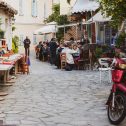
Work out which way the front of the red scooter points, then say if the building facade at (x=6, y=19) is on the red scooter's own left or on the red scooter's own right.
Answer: on the red scooter's own right

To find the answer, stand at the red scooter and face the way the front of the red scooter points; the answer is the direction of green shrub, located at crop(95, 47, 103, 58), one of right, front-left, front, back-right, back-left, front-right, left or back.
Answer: back-right

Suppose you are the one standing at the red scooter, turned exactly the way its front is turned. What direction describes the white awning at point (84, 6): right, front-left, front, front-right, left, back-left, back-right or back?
back-right

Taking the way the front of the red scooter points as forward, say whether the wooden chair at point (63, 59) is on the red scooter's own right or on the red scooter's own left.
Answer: on the red scooter's own right
